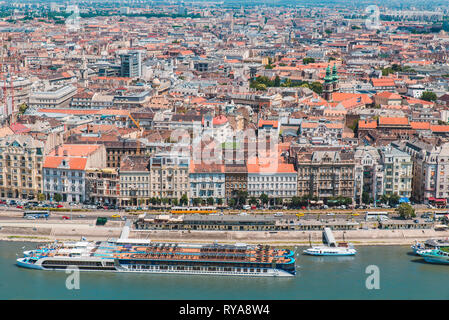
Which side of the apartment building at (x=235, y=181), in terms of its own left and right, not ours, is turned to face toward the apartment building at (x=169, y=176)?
right

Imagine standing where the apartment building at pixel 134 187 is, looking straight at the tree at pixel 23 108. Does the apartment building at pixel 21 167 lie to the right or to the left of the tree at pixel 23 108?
left

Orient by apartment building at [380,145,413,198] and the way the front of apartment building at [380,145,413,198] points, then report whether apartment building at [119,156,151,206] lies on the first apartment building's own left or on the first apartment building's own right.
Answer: on the first apartment building's own right

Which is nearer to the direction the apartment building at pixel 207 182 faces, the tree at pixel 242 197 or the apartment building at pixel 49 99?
the tree

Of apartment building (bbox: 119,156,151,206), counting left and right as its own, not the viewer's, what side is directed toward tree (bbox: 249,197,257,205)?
left

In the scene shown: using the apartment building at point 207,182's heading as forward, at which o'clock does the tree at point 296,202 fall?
The tree is roughly at 9 o'clock from the apartment building.
